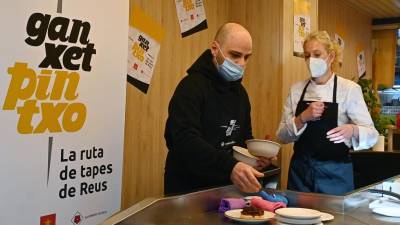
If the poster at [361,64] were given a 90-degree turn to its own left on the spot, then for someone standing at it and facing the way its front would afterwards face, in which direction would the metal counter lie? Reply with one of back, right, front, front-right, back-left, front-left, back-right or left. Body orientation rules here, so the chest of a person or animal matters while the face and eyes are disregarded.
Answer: back-right

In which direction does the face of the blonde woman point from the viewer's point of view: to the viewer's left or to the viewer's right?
to the viewer's left

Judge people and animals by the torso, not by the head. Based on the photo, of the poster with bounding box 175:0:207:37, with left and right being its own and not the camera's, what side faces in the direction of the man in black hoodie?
front

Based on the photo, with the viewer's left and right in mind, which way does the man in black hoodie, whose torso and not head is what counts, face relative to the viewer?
facing the viewer and to the right of the viewer

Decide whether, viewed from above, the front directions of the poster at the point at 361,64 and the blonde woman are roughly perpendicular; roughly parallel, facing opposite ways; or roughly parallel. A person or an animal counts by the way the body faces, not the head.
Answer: roughly parallel

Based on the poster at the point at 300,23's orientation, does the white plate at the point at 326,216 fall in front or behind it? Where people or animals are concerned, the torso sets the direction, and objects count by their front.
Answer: in front

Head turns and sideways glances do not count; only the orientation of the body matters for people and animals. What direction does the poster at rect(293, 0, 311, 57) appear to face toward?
toward the camera

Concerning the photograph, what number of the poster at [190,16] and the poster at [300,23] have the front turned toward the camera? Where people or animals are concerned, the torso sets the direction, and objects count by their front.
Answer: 2

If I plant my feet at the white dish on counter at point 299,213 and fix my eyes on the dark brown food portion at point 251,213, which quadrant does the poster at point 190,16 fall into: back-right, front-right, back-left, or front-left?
front-right

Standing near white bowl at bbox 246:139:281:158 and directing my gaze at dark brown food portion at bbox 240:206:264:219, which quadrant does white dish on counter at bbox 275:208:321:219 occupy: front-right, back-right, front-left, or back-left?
front-left

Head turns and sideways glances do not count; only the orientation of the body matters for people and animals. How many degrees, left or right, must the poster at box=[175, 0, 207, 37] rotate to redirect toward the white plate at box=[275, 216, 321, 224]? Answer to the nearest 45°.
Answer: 0° — it already faces it

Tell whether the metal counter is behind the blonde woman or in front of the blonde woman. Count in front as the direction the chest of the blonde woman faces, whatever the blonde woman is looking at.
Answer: in front

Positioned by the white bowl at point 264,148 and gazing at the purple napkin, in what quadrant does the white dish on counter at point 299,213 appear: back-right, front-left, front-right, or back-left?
front-left

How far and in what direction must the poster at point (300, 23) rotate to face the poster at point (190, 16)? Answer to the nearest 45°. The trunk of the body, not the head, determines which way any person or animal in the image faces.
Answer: approximately 45° to its right

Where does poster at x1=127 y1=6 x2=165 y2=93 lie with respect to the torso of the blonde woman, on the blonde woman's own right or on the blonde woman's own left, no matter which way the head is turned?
on the blonde woman's own right

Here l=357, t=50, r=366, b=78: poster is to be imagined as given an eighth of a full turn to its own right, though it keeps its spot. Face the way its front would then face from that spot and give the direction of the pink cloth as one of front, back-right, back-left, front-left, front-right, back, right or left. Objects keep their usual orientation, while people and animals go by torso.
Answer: left
